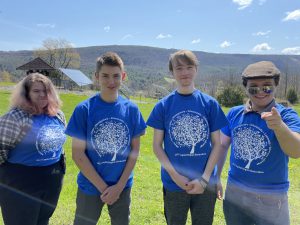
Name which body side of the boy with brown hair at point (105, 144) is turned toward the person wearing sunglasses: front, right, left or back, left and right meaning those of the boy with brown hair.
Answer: left

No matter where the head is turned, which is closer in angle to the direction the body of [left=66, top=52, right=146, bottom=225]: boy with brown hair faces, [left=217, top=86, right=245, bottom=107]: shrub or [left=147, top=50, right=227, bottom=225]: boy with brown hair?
the boy with brown hair

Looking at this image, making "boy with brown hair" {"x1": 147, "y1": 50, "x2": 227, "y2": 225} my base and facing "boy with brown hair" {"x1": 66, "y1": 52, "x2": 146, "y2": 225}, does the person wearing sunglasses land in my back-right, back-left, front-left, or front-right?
back-left

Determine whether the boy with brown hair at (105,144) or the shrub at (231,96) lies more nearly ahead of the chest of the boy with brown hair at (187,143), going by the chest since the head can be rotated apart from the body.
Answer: the boy with brown hair

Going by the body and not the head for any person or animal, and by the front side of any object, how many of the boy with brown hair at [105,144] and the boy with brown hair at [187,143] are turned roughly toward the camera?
2

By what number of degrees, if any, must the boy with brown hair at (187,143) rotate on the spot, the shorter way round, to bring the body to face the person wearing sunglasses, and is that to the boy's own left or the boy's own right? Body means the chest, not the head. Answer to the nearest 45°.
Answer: approximately 90° to the boy's own left

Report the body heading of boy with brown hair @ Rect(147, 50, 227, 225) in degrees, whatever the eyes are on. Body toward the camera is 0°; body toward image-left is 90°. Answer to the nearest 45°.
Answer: approximately 0°

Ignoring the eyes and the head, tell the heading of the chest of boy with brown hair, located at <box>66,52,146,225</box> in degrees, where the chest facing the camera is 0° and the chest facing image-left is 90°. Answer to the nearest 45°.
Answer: approximately 0°

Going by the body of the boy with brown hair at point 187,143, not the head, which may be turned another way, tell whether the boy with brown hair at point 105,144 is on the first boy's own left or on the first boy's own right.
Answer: on the first boy's own right

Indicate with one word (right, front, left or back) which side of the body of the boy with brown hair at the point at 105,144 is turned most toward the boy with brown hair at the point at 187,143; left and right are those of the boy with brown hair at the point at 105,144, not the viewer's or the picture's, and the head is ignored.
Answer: left
